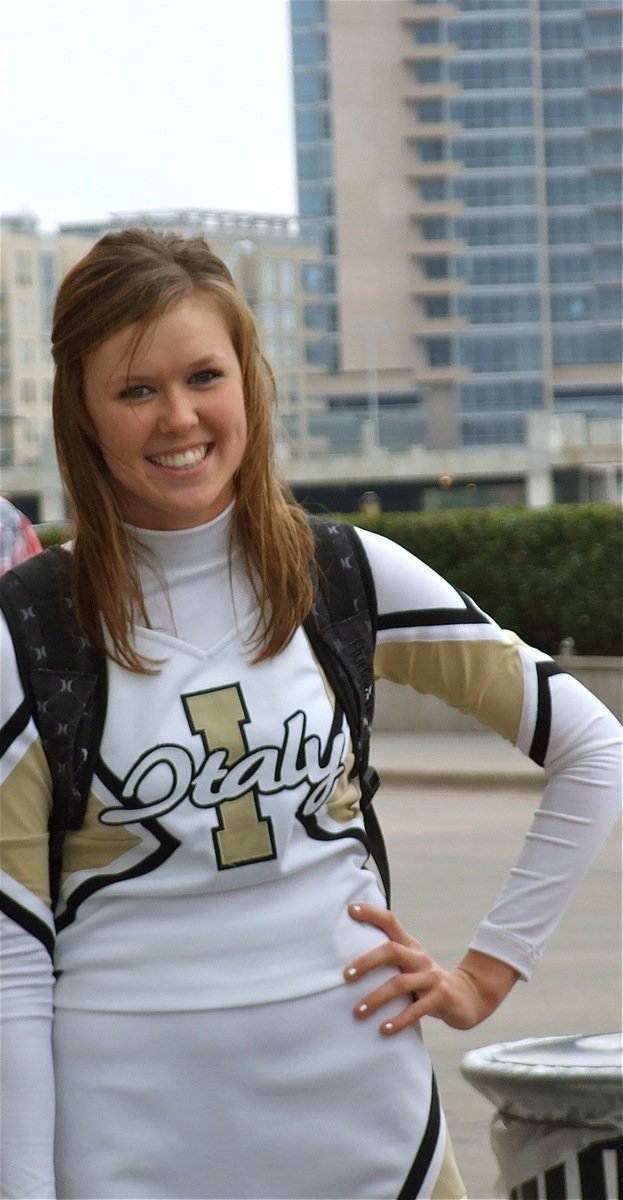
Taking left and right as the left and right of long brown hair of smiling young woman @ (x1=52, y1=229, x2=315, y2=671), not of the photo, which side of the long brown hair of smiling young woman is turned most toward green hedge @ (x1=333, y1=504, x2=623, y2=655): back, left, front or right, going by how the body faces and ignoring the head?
back

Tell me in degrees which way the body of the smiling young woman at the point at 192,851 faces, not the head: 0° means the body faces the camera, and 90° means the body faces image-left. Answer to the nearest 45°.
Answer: approximately 0°

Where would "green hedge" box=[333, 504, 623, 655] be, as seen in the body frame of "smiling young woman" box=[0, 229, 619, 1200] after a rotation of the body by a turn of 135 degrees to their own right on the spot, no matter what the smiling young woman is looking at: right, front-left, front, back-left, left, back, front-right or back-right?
front-right
